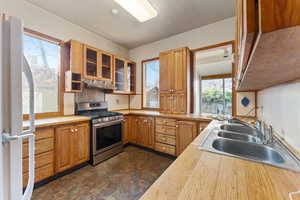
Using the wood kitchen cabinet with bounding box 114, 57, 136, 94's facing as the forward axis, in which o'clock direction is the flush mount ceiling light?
The flush mount ceiling light is roughly at 1 o'clock from the wood kitchen cabinet.

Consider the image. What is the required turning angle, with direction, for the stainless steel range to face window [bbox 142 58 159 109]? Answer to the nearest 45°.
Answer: approximately 90° to its left

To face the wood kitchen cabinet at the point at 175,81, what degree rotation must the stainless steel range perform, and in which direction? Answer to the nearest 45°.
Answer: approximately 45° to its left

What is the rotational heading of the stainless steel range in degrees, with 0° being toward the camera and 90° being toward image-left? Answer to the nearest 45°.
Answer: approximately 315°

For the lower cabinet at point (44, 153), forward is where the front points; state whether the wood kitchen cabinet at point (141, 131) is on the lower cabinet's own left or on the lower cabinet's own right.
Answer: on the lower cabinet's own left

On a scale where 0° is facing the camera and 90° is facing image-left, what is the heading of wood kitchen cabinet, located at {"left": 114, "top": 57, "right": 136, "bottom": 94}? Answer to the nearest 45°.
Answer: approximately 315°
